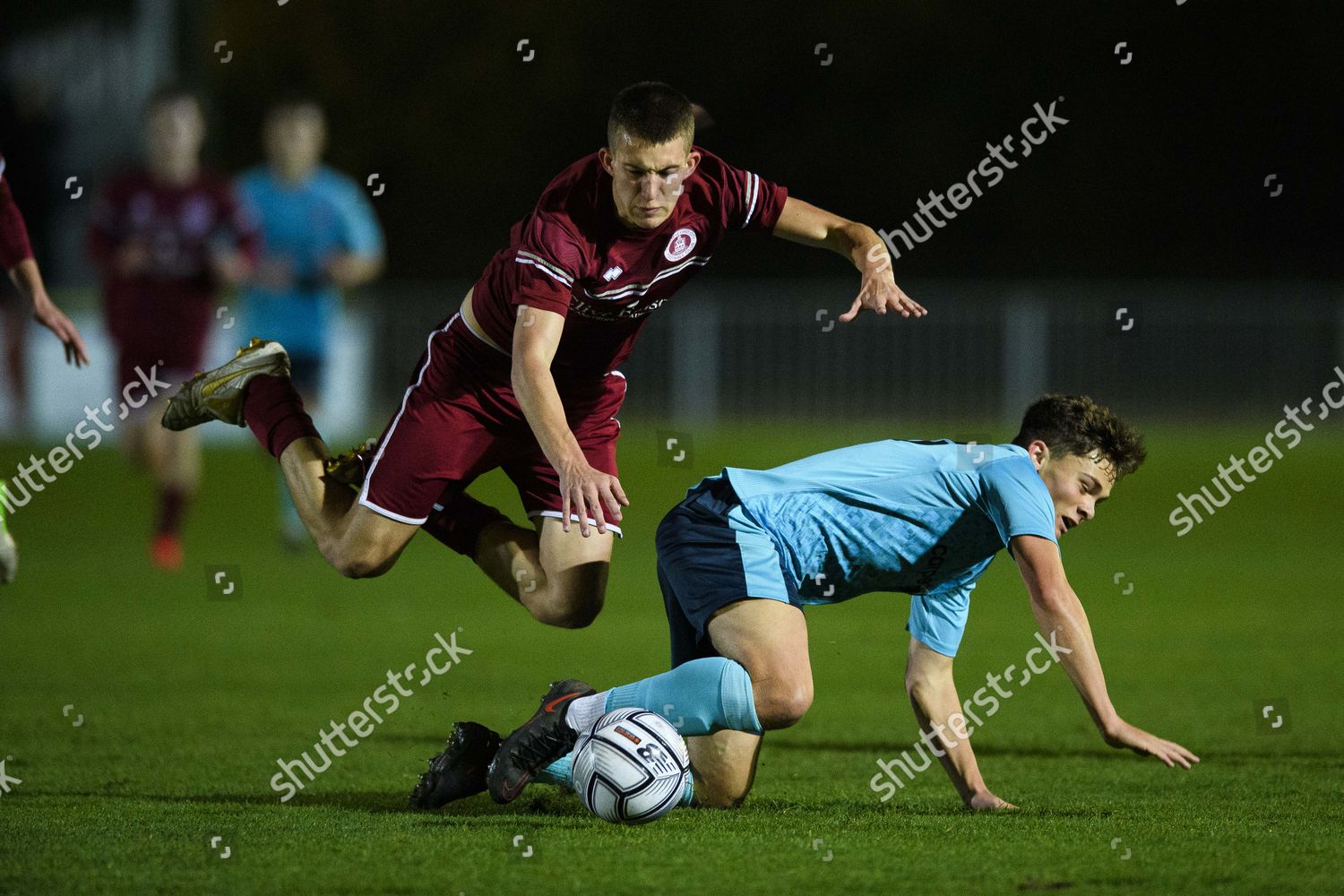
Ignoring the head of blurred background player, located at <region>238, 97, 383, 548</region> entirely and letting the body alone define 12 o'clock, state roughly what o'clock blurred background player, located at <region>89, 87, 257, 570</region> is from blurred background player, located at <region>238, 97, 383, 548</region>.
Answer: blurred background player, located at <region>89, 87, 257, 570</region> is roughly at 2 o'clock from blurred background player, located at <region>238, 97, 383, 548</region>.

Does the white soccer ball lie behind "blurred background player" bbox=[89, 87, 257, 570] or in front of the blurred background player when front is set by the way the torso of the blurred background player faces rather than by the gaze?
in front

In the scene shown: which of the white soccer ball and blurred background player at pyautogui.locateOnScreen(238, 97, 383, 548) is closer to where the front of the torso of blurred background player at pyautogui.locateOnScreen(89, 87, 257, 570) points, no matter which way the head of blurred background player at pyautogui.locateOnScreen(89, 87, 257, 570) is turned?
the white soccer ball

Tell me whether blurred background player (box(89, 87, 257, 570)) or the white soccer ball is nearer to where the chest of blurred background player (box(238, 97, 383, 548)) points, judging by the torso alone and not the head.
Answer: the white soccer ball

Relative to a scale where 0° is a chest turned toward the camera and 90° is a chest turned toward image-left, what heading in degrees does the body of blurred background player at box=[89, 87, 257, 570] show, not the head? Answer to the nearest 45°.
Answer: approximately 0°

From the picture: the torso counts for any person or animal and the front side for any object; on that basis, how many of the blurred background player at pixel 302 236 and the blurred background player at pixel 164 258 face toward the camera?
2
